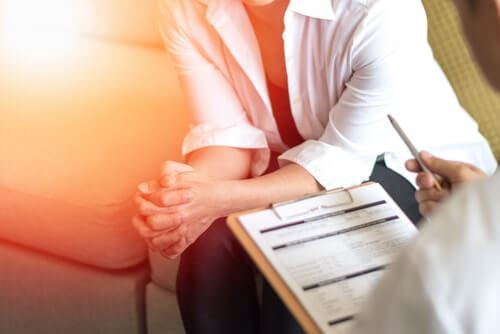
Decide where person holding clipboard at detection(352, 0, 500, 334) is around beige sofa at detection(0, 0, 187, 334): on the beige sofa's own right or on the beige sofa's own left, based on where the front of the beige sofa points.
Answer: on the beige sofa's own left

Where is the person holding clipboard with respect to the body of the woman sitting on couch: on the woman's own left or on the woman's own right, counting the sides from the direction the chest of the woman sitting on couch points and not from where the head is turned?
on the woman's own left
